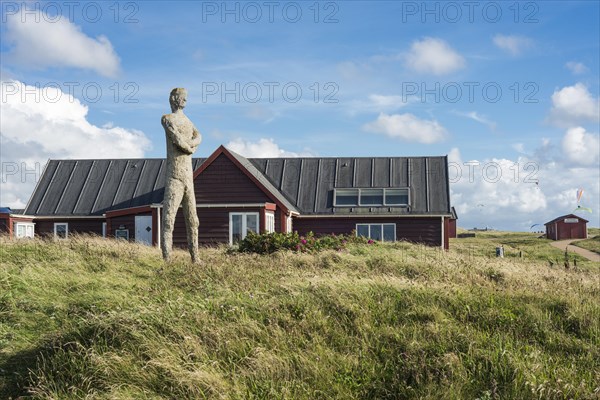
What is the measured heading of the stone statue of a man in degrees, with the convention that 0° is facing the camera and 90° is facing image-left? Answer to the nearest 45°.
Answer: approximately 315°

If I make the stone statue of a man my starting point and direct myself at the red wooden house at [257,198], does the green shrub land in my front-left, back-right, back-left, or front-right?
front-right

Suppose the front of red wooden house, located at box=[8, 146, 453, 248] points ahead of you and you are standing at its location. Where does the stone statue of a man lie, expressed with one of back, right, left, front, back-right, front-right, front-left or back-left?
front

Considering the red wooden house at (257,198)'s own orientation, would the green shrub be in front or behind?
in front

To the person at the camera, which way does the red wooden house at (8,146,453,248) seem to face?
facing the viewer

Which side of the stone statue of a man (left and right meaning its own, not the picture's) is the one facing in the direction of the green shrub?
left

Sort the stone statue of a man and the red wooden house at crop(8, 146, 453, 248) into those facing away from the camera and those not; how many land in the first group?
0

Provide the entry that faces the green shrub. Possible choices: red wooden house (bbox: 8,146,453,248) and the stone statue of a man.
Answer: the red wooden house

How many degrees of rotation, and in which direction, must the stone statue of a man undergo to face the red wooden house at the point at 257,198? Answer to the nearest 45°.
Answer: approximately 135° to its left
